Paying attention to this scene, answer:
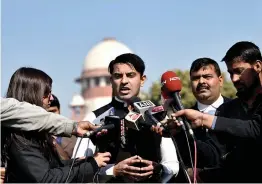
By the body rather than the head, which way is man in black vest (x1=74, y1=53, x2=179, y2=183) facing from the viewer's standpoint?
toward the camera

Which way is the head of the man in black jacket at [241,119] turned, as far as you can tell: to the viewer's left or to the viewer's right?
to the viewer's left

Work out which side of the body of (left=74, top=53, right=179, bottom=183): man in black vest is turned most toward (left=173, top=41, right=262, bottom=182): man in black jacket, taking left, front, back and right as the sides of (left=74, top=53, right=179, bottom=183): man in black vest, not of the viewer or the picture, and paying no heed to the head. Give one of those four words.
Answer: left

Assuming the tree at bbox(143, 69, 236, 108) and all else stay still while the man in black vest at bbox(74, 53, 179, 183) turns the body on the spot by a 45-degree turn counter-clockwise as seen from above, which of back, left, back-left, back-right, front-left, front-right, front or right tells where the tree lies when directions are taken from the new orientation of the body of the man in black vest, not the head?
back-left
